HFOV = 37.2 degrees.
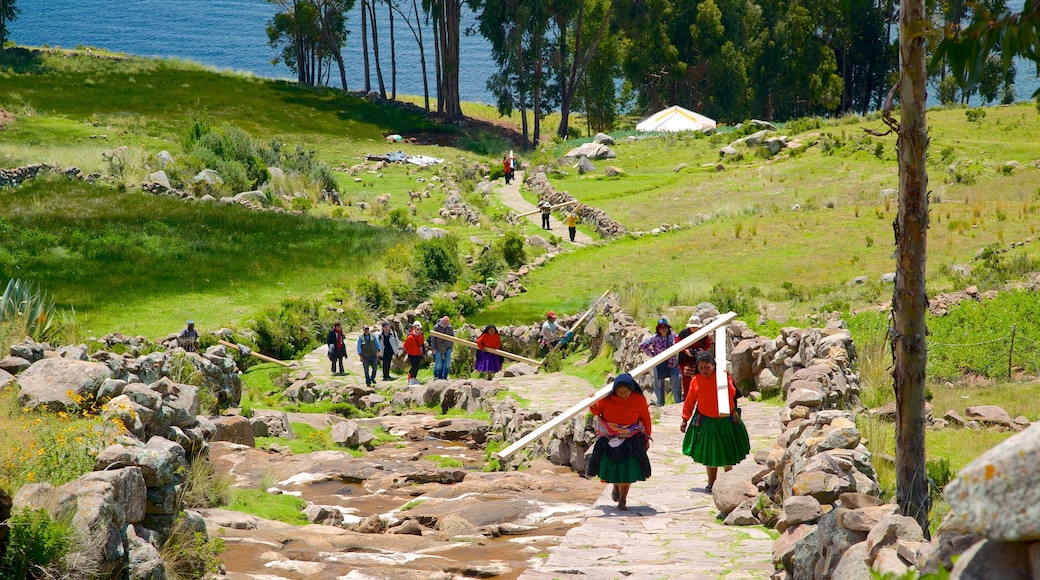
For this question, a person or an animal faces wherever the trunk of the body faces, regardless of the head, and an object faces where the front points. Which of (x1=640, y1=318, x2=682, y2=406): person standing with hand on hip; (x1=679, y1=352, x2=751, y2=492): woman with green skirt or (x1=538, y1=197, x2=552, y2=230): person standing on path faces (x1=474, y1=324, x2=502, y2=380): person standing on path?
(x1=538, y1=197, x2=552, y2=230): person standing on path

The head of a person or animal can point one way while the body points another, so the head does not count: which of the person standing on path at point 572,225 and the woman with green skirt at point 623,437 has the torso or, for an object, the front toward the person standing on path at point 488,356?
the person standing on path at point 572,225

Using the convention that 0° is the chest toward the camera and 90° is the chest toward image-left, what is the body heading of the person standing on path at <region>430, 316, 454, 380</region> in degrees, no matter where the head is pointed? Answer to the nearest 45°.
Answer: approximately 0°

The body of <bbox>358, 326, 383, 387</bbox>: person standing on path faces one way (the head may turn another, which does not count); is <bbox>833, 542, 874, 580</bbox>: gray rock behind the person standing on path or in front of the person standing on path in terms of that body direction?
in front

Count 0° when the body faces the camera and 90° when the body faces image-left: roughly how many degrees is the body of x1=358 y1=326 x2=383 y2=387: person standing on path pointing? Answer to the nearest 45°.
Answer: approximately 0°
